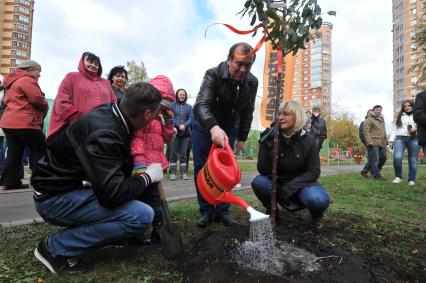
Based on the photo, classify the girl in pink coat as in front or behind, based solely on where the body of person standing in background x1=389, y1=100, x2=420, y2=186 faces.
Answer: in front

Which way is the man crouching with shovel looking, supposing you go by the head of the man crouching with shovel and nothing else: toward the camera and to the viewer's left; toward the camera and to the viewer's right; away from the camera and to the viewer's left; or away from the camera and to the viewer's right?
away from the camera and to the viewer's right

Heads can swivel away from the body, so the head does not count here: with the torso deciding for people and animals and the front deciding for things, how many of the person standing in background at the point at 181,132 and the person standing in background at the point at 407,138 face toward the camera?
2

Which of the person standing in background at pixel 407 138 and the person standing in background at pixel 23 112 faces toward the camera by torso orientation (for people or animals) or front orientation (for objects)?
the person standing in background at pixel 407 138

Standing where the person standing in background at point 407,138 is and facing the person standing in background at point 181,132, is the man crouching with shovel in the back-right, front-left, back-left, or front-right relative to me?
front-left

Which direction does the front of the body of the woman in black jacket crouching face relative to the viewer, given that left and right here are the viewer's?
facing the viewer and to the left of the viewer

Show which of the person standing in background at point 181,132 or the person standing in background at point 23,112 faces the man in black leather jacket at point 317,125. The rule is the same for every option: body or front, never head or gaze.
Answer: the person standing in background at point 23,112

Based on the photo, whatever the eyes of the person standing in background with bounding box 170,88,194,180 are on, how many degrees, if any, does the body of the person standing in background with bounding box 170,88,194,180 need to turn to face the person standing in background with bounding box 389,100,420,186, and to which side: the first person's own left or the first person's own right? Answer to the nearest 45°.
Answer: approximately 90° to the first person's own left

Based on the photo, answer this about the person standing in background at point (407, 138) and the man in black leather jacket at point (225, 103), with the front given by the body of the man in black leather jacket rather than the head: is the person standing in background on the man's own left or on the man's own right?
on the man's own left

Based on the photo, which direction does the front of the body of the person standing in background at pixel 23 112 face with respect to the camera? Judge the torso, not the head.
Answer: to the viewer's right

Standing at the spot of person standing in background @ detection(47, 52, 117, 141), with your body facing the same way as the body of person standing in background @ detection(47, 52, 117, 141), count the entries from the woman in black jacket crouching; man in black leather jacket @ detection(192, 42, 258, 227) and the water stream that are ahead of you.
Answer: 3

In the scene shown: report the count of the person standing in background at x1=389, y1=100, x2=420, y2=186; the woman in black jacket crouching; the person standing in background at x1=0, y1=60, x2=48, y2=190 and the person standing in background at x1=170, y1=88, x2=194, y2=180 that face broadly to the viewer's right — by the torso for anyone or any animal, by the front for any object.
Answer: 1

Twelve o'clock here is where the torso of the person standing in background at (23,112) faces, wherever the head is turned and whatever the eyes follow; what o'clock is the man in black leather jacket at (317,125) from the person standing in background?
The man in black leather jacket is roughly at 12 o'clock from the person standing in background.

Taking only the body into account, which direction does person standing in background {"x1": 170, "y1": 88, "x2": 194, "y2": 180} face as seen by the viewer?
toward the camera

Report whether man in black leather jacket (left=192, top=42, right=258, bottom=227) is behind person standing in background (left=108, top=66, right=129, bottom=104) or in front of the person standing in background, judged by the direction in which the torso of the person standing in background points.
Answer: in front
